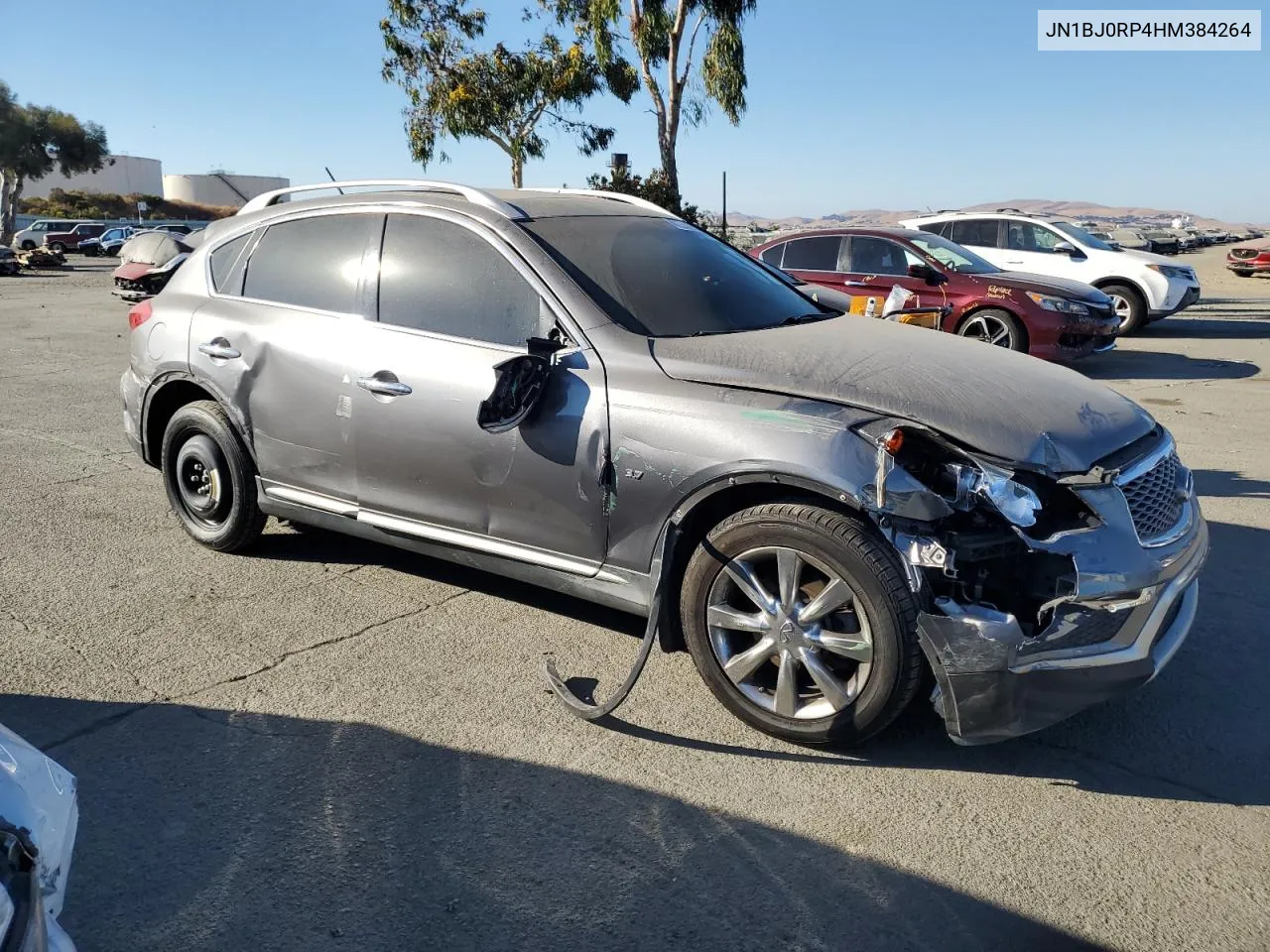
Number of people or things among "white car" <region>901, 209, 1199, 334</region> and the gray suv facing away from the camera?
0

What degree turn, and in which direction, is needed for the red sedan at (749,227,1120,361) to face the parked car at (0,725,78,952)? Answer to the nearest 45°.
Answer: approximately 45° to its right

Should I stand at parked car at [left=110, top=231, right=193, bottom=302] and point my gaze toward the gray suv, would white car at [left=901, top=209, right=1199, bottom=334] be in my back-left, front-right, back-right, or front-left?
front-left

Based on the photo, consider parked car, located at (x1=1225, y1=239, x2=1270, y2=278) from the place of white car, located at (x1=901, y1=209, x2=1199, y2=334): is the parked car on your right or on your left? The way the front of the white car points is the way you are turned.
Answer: on your left

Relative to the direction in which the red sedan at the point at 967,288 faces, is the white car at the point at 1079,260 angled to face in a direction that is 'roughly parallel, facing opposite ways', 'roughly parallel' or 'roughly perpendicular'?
roughly parallel

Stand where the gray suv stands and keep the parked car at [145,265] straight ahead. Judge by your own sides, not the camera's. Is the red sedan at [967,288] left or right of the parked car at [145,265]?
right

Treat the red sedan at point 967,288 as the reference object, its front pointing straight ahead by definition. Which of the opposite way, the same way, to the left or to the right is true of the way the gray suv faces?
the same way

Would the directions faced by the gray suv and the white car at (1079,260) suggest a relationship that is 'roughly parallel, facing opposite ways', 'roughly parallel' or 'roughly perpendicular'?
roughly parallel

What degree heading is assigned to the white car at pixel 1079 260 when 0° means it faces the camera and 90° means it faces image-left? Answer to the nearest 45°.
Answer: approximately 315°

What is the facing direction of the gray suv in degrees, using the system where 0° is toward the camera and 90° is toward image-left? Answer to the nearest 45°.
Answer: approximately 315°

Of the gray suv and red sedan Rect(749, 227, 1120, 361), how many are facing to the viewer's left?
0

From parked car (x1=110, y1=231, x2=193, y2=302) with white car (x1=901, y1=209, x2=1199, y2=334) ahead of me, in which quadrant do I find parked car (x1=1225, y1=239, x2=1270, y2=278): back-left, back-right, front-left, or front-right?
front-left

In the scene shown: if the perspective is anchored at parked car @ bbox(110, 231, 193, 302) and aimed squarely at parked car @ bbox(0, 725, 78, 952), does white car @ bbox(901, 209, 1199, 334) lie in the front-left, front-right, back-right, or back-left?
front-left

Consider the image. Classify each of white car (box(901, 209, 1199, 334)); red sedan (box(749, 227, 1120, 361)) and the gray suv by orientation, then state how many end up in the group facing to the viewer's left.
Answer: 0

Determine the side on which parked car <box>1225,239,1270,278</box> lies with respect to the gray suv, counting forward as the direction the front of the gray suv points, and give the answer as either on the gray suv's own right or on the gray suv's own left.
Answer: on the gray suv's own left

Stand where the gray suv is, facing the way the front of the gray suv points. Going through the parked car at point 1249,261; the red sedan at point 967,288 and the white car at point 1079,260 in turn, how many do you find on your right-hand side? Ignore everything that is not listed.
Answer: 0

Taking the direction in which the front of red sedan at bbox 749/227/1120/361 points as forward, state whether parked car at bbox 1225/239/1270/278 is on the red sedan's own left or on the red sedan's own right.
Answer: on the red sedan's own left

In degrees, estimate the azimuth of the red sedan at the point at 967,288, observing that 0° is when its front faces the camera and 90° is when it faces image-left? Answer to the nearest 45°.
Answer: approximately 315°

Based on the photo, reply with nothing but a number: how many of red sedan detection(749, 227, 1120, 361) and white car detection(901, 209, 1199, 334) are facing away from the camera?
0

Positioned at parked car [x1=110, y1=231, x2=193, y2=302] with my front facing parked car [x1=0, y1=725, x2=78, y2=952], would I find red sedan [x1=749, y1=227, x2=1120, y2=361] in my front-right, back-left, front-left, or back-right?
front-left
